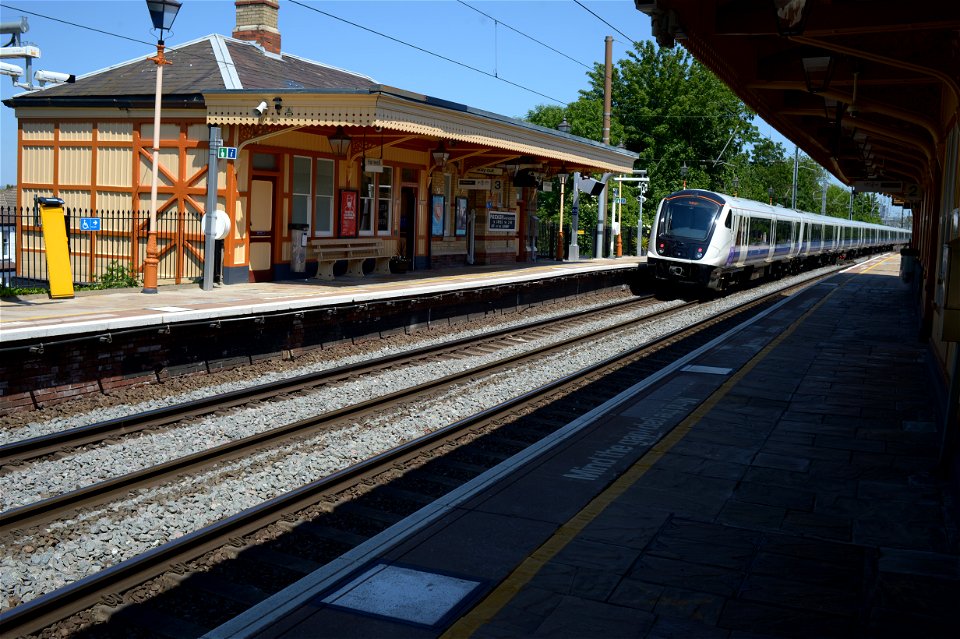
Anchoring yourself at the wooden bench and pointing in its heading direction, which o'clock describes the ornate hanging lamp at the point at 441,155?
The ornate hanging lamp is roughly at 9 o'clock from the wooden bench.

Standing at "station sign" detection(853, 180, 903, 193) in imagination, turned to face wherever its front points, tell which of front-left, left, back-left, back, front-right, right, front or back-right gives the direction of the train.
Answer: front-right

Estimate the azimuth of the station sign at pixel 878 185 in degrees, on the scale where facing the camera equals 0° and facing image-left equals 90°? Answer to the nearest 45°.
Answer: approximately 0°

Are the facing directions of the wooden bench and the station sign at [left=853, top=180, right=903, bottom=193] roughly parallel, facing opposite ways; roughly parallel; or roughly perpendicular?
roughly perpendicular

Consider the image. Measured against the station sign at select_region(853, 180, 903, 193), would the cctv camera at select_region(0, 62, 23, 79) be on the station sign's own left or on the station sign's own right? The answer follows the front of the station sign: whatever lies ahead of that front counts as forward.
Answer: on the station sign's own right

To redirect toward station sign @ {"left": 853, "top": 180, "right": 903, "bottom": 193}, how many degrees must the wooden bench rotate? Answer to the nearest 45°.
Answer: approximately 90° to its left

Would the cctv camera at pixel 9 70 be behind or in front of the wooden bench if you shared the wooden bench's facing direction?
behind

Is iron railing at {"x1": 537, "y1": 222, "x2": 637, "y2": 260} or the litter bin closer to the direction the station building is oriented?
the litter bin

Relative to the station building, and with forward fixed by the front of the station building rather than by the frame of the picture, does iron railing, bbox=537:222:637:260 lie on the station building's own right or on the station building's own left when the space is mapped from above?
on the station building's own left

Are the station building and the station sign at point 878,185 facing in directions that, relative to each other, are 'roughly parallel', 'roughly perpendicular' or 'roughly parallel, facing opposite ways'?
roughly perpendicular

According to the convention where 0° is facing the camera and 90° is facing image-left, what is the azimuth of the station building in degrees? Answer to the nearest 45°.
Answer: approximately 315°

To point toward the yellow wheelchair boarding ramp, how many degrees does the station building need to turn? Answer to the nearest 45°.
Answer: approximately 90° to its right
